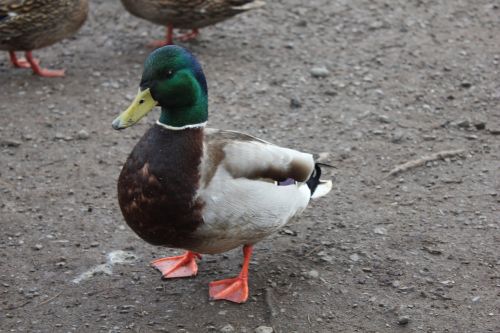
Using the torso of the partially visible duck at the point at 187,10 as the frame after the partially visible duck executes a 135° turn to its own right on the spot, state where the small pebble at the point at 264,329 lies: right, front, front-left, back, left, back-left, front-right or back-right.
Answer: back-right

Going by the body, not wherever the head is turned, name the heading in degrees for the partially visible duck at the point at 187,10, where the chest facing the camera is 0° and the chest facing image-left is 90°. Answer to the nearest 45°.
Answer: approximately 90°

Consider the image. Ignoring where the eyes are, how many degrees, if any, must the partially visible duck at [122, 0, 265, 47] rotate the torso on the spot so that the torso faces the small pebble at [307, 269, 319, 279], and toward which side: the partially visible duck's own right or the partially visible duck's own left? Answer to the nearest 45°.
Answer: approximately 90° to the partially visible duck's own left

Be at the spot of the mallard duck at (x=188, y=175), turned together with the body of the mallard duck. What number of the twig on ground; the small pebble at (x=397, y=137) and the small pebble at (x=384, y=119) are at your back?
3

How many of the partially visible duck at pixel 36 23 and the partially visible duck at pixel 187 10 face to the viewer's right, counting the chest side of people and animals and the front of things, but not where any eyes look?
1

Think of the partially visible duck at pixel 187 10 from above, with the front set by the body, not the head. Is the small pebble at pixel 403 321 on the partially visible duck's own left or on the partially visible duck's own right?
on the partially visible duck's own left

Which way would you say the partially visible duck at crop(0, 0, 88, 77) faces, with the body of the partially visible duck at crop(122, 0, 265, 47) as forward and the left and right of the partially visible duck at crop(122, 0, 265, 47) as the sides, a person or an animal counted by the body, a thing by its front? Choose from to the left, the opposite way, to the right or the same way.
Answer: the opposite way

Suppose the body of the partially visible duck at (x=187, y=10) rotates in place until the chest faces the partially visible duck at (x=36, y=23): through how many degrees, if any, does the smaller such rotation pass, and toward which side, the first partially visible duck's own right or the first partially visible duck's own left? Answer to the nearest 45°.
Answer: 0° — it already faces it

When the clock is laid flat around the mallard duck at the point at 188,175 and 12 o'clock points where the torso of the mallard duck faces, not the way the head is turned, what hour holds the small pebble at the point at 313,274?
The small pebble is roughly at 7 o'clock from the mallard duck.

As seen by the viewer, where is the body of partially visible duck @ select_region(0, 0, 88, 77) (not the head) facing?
to the viewer's right
